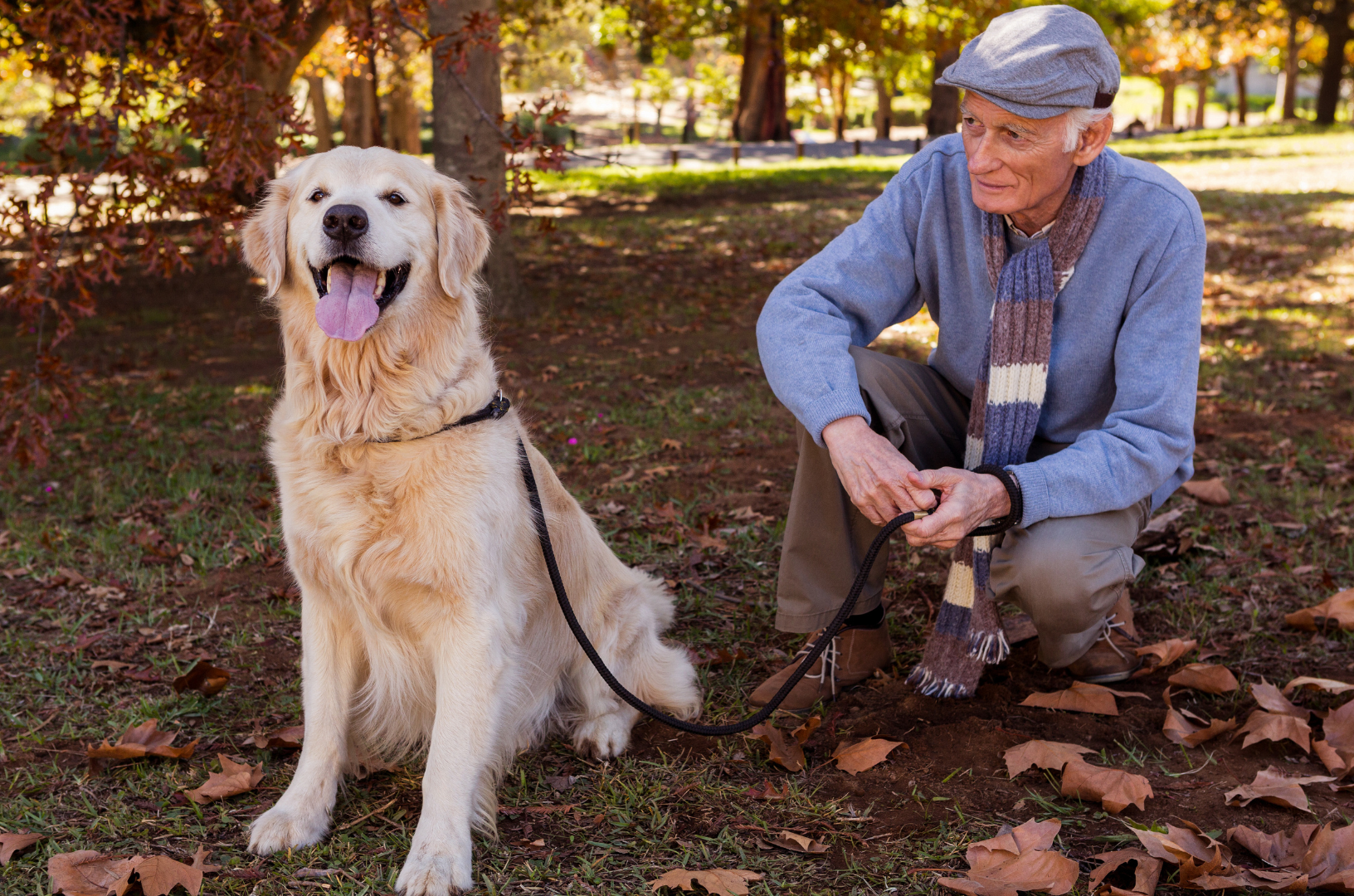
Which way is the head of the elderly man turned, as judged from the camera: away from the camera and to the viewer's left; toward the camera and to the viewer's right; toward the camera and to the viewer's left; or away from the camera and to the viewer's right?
toward the camera and to the viewer's left

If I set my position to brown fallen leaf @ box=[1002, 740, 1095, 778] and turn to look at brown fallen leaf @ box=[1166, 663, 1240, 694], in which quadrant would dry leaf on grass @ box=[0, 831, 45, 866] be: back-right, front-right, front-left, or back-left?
back-left

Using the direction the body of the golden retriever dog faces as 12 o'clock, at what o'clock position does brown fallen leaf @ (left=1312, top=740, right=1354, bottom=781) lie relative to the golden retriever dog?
The brown fallen leaf is roughly at 8 o'clock from the golden retriever dog.

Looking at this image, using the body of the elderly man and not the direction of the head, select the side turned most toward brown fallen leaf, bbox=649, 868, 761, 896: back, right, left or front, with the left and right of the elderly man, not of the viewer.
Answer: front

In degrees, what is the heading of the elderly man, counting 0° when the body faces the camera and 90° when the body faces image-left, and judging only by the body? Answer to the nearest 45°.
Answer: approximately 45°

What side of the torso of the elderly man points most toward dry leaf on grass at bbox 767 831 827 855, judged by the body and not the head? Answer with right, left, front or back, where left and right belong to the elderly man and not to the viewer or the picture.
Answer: front

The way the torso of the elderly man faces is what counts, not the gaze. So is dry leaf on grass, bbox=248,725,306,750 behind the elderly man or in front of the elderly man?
in front

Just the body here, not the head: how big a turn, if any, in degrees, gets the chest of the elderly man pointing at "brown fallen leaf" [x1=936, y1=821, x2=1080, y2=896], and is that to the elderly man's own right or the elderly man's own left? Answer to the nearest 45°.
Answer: approximately 45° to the elderly man's own left

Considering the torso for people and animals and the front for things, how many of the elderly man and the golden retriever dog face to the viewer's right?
0

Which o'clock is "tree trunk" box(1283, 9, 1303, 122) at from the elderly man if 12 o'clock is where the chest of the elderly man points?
The tree trunk is roughly at 5 o'clock from the elderly man.

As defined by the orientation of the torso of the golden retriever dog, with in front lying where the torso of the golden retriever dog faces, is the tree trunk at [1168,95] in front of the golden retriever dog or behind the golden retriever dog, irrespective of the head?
behind
